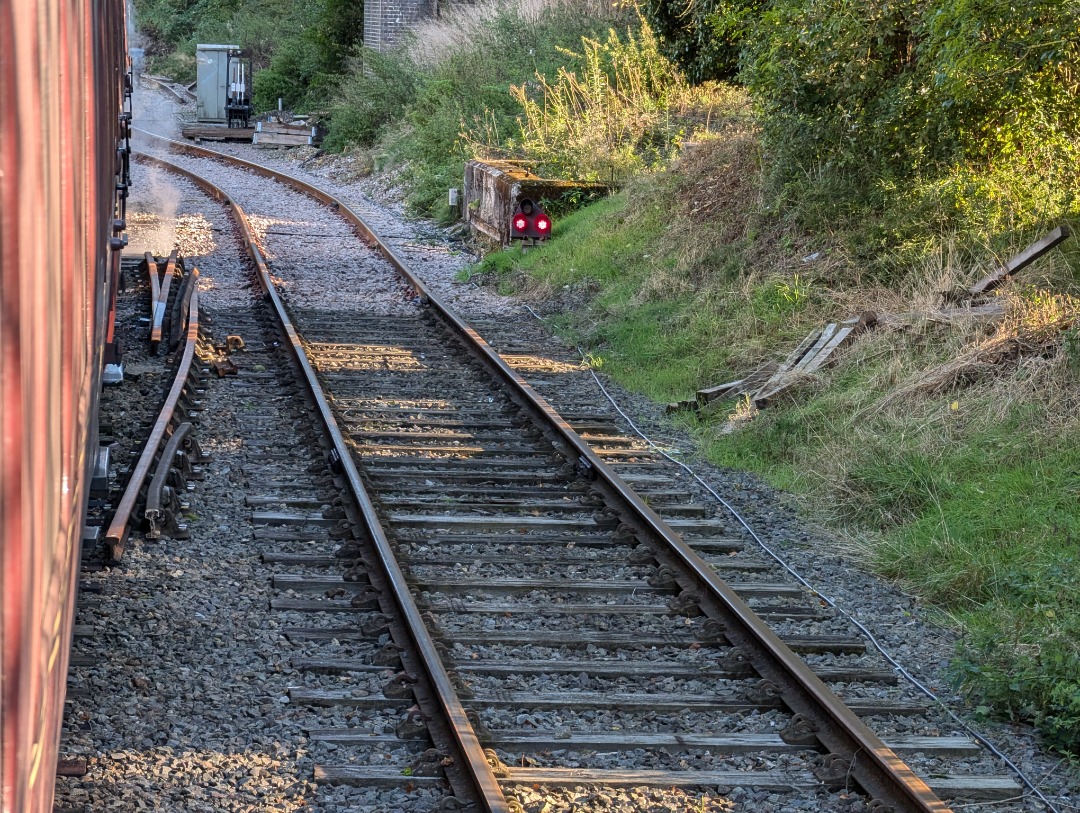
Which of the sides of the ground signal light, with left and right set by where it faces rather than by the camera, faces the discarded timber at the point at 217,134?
back

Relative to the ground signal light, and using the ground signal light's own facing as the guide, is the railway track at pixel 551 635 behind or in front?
in front

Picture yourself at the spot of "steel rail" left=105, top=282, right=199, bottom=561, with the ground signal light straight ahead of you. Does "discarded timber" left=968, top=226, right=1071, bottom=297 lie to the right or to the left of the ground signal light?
right

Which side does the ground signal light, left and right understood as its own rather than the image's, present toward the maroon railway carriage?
front

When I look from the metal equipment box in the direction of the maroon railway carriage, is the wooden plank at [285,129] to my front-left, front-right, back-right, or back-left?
front-left

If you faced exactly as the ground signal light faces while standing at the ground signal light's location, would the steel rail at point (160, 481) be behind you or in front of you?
in front

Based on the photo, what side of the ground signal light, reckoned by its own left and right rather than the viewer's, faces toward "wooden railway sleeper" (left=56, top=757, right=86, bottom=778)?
front

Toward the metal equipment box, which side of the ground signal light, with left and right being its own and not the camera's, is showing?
back

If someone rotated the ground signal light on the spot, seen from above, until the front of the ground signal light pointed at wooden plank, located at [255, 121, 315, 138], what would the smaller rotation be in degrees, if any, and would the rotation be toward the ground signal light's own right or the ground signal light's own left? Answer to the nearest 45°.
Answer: approximately 180°

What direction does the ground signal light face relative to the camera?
toward the camera
